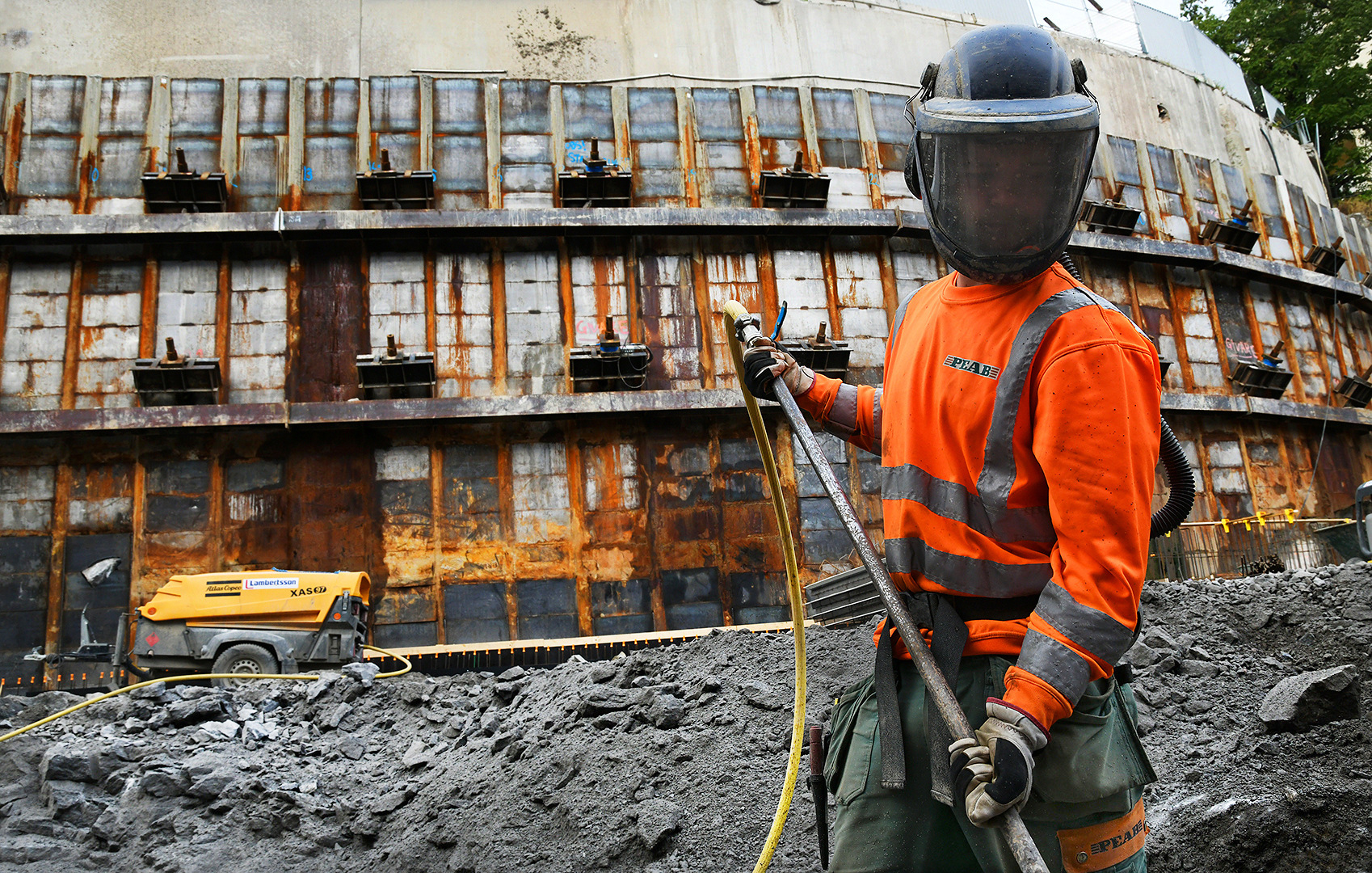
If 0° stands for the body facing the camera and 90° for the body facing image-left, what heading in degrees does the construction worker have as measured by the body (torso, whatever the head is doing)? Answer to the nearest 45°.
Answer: approximately 45°

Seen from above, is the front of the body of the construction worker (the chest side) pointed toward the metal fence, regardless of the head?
no

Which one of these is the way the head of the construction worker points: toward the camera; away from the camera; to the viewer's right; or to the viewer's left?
toward the camera

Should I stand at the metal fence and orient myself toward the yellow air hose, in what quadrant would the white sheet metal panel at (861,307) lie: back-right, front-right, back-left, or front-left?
front-right

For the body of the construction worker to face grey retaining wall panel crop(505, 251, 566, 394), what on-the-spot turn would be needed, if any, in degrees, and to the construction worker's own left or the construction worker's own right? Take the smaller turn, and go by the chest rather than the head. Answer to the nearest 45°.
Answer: approximately 90° to the construction worker's own right

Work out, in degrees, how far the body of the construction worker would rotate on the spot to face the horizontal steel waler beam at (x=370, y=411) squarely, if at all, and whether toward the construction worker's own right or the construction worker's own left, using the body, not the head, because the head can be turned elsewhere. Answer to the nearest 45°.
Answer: approximately 90° to the construction worker's own right

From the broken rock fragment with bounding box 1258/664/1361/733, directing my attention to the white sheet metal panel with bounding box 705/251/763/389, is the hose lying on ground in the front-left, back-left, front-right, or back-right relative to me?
front-left

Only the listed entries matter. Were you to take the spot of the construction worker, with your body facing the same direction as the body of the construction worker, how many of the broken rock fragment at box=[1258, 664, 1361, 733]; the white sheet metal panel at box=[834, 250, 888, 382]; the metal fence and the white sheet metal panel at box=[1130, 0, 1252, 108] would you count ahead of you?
0

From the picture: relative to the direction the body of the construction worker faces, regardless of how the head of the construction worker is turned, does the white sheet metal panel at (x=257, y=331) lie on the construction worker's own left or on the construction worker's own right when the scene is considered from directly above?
on the construction worker's own right

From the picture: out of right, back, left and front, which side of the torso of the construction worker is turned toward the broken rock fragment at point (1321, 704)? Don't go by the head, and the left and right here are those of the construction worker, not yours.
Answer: back

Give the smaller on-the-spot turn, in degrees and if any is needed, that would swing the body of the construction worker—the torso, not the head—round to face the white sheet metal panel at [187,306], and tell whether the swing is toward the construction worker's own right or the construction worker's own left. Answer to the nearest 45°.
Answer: approximately 90° to the construction worker's own right

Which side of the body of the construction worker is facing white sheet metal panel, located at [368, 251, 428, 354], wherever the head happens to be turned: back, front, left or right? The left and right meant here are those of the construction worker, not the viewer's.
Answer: right
